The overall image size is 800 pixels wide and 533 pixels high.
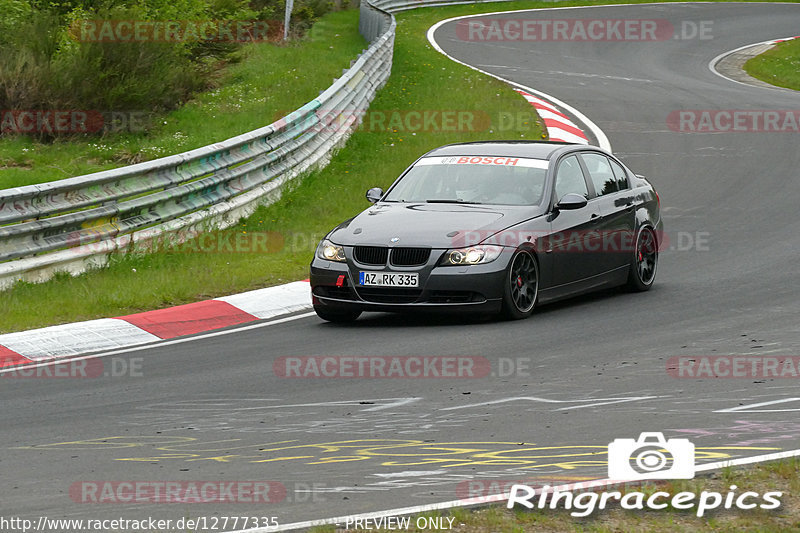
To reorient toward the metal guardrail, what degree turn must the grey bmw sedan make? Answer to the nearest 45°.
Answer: approximately 90° to its right

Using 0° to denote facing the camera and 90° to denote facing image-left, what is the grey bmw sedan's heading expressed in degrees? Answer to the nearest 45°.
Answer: approximately 45°
